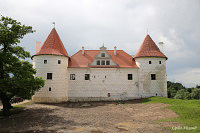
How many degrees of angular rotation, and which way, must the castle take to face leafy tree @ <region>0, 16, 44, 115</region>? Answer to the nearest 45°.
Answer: approximately 45° to its right

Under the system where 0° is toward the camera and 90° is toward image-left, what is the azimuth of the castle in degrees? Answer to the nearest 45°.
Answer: approximately 0°
